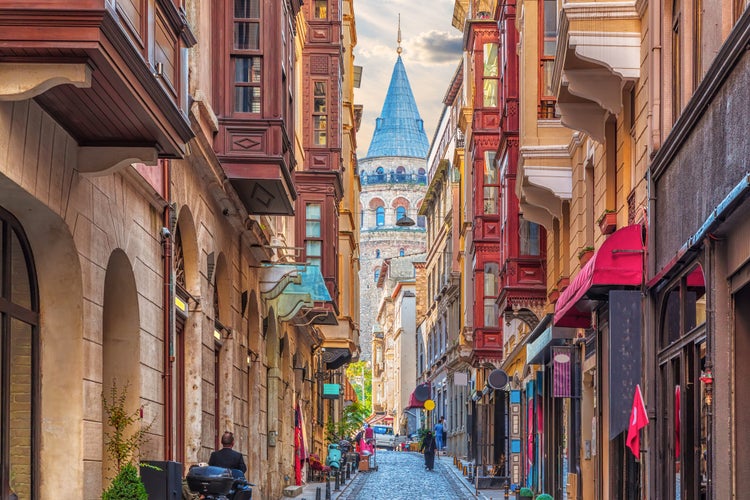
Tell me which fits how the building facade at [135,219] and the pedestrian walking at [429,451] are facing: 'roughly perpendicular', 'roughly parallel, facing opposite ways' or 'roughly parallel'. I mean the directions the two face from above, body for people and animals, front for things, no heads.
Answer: roughly perpendicular

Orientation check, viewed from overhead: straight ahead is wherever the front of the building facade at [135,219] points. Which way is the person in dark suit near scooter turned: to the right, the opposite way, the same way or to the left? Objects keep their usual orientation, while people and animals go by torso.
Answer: to the left

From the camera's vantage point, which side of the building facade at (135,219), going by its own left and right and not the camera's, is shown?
right

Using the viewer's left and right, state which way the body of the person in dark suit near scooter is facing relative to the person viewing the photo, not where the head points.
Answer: facing away from the viewer
